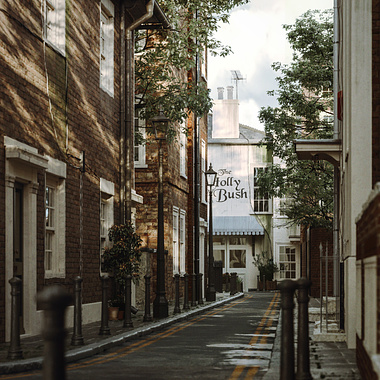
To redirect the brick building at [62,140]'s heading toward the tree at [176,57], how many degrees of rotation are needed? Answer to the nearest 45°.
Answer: approximately 135° to its left

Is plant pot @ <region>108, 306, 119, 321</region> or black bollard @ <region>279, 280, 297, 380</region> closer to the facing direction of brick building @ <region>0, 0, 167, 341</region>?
the black bollard

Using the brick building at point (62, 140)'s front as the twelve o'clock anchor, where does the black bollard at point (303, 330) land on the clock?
The black bollard is roughly at 1 o'clock from the brick building.

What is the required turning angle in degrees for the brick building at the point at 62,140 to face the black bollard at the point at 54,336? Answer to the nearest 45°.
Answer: approximately 45° to its right

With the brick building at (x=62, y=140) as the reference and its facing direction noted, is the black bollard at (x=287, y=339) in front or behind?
in front

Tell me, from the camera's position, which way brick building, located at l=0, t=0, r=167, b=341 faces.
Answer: facing the viewer and to the right of the viewer

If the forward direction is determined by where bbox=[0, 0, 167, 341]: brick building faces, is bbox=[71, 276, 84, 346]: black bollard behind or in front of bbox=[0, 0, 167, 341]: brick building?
in front

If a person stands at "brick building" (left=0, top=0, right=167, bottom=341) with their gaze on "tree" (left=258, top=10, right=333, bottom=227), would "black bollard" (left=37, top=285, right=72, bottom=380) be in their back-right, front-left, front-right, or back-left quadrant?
back-right

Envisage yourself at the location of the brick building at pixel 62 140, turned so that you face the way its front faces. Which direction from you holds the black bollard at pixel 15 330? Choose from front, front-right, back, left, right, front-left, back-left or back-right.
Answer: front-right
